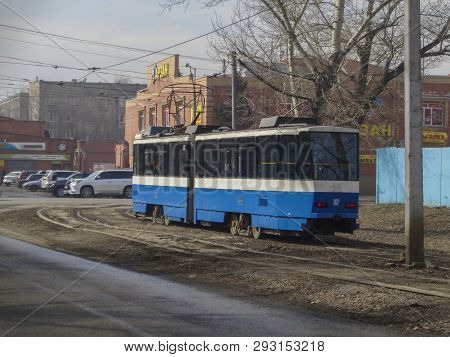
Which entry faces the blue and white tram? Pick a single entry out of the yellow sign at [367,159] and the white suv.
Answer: the yellow sign

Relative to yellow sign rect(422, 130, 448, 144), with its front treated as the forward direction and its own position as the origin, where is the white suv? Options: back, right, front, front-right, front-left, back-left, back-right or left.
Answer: front-right

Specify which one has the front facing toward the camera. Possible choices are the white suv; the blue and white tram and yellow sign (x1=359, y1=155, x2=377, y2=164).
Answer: the yellow sign

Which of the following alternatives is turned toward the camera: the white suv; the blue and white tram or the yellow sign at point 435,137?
the yellow sign

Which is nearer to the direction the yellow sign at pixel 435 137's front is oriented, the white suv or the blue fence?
the blue fence

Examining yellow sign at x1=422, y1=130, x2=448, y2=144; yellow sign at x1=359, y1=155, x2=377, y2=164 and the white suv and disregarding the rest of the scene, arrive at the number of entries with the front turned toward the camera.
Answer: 2

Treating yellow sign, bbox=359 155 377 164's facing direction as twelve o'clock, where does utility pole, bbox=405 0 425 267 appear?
The utility pole is roughly at 12 o'clock from the yellow sign.

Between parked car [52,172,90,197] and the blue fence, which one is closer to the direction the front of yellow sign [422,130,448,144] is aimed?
the blue fence

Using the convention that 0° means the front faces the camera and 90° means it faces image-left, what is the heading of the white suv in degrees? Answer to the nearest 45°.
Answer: approximately 90°

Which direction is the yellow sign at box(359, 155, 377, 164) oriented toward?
toward the camera

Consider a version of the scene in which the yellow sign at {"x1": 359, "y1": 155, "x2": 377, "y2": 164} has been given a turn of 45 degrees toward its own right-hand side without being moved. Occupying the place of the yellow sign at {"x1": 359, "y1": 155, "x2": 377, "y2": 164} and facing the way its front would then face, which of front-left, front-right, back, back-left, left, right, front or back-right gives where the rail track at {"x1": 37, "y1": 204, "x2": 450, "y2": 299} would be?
front-left

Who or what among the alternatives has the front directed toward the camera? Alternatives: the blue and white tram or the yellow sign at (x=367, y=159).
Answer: the yellow sign

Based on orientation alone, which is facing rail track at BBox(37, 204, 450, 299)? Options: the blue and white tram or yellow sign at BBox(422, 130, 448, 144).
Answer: the yellow sign

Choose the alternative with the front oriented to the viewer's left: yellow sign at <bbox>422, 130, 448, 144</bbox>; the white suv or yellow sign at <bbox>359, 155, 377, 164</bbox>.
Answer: the white suv

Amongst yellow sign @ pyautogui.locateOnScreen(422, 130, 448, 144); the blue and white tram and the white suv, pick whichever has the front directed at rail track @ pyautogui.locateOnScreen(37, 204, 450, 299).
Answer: the yellow sign

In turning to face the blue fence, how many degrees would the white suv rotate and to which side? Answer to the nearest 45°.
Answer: approximately 135° to its left

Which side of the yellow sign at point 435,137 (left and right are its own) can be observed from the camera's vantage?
front

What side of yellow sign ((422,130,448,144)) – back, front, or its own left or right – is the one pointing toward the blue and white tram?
front

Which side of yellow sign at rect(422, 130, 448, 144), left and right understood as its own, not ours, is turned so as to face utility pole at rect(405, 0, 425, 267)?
front
